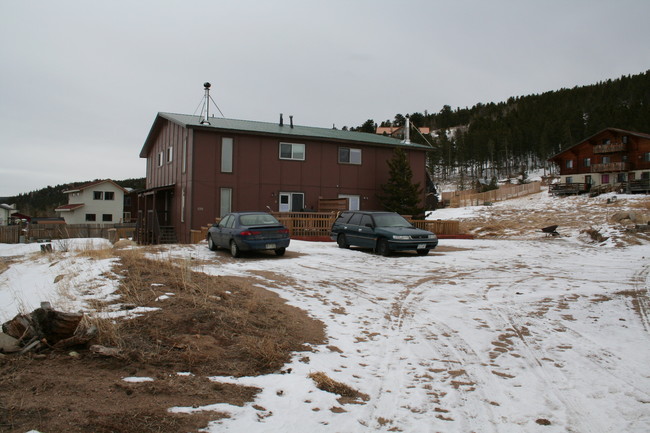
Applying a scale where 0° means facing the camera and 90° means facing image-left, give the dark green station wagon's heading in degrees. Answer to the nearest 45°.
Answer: approximately 315°

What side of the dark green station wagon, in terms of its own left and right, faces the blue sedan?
right

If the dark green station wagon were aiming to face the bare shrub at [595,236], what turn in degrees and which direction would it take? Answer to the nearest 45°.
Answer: approximately 90° to its left

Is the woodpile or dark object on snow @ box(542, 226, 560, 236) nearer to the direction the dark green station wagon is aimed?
the woodpile

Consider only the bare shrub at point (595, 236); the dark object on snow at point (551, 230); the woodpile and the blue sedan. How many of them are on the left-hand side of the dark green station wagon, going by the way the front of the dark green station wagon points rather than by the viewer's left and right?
2

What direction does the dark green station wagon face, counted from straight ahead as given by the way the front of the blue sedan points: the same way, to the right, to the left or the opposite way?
the opposite way

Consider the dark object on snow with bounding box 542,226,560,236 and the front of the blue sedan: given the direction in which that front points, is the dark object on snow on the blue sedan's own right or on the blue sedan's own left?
on the blue sedan's own right

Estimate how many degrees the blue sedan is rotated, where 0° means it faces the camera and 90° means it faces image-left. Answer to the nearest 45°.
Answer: approximately 135°

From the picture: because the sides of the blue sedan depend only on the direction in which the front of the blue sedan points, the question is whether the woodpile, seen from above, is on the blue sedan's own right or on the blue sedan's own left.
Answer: on the blue sedan's own left

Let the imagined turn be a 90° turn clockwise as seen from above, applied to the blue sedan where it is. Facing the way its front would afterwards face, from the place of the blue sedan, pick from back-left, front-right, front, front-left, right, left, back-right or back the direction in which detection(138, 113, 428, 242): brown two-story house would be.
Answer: front-left

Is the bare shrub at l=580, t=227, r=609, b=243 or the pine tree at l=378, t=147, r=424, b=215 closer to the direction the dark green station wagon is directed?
the bare shrub

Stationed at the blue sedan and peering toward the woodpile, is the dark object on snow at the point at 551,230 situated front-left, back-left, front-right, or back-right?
back-left

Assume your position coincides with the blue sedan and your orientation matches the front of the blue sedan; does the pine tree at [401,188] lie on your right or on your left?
on your right

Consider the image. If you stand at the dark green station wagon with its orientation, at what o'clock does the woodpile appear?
The woodpile is roughly at 2 o'clock from the dark green station wagon.
